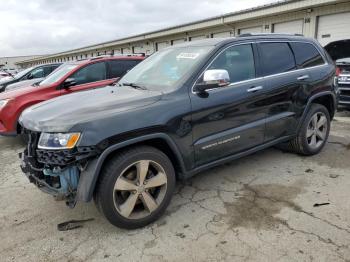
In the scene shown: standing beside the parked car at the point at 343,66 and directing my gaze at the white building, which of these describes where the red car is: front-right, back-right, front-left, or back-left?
back-left

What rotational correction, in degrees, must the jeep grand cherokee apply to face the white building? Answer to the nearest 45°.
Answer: approximately 180°

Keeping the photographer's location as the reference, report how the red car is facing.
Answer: facing the viewer and to the left of the viewer

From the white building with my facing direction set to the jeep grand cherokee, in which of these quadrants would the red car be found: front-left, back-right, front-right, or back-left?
front-right

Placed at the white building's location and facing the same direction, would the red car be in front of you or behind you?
in front

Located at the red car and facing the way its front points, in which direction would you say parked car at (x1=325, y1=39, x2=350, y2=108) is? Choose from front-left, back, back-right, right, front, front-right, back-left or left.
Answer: back-left

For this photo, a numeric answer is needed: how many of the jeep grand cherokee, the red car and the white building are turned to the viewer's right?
0

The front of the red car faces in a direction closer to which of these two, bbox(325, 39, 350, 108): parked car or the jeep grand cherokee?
the jeep grand cherokee
